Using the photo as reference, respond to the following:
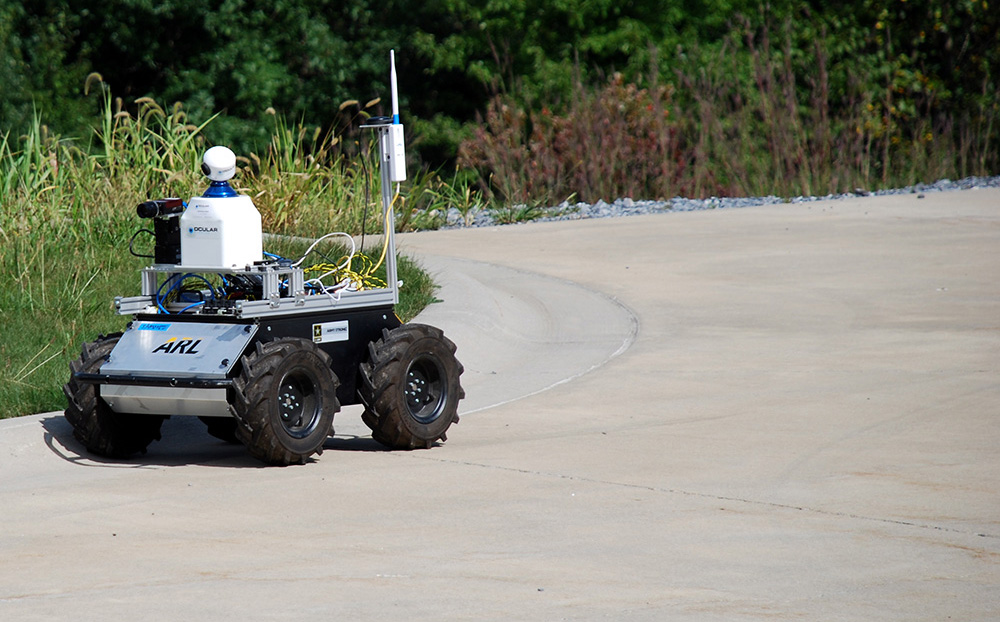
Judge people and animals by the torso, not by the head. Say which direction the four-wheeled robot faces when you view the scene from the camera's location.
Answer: facing the viewer and to the left of the viewer
